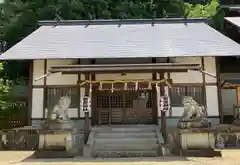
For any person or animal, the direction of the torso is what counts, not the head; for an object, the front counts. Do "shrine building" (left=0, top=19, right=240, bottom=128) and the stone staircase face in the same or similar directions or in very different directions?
same or similar directions

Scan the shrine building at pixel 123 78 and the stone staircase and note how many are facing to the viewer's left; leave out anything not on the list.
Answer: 0

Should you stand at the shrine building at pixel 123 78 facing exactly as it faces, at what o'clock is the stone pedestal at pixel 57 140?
The stone pedestal is roughly at 1 o'clock from the shrine building.

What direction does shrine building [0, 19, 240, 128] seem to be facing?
toward the camera

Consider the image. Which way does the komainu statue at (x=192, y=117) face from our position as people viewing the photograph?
facing to the left of the viewer

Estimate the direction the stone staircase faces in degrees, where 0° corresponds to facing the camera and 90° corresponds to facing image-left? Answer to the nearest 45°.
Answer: approximately 0°

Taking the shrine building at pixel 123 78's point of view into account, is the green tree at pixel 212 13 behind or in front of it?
behind
